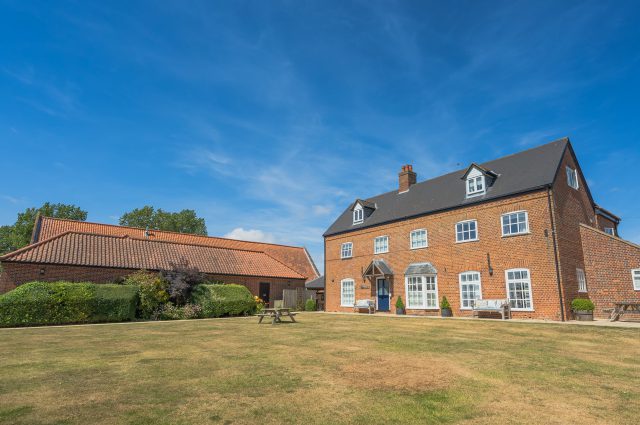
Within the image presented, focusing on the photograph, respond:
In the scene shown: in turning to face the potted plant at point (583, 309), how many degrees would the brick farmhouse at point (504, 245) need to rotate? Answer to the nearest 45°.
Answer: approximately 90° to its left

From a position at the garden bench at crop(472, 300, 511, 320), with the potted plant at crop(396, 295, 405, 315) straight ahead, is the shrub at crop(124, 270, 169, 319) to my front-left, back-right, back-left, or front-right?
front-left

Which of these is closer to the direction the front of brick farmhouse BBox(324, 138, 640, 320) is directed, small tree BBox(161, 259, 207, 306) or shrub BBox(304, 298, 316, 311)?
the small tree

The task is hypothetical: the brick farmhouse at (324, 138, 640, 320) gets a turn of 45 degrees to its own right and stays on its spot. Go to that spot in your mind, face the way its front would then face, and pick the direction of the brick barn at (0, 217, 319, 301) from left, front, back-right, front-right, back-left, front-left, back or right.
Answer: front

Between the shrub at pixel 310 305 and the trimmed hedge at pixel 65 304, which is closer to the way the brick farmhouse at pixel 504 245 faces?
the trimmed hedge

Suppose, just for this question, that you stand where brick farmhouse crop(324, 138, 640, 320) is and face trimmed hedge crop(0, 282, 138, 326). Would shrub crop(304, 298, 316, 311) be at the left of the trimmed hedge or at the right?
right

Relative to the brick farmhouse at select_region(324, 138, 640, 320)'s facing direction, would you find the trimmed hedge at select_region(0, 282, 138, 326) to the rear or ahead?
ahead

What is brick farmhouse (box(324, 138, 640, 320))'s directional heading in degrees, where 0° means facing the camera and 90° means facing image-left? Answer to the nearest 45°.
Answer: approximately 45°

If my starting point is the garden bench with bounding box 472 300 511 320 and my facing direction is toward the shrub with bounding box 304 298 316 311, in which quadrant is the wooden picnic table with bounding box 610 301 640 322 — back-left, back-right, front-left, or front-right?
back-right

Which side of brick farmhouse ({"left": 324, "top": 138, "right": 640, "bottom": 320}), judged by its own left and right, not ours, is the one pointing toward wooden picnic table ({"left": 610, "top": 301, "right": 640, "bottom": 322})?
left

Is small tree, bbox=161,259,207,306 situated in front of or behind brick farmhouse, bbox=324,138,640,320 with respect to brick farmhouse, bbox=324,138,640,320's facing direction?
in front

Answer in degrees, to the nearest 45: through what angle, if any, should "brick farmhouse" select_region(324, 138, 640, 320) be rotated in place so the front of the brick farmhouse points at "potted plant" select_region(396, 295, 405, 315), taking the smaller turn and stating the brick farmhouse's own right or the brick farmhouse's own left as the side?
approximately 45° to the brick farmhouse's own right

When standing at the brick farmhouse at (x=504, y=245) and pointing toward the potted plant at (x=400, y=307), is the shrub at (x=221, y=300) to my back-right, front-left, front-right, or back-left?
front-left

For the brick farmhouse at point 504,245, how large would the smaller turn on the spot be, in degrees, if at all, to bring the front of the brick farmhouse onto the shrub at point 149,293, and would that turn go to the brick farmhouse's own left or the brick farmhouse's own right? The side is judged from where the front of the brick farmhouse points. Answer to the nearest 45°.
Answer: approximately 45° to the brick farmhouse's own right

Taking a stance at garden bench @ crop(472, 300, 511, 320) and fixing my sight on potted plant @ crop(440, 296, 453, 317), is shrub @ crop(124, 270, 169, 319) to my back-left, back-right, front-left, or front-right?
front-left
